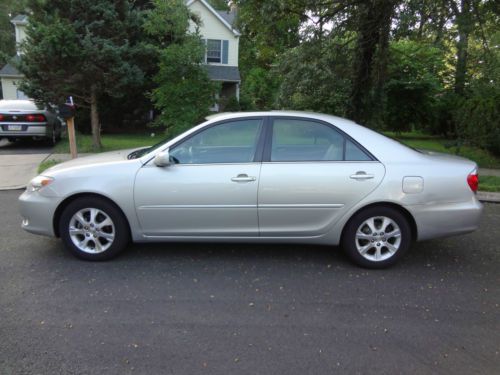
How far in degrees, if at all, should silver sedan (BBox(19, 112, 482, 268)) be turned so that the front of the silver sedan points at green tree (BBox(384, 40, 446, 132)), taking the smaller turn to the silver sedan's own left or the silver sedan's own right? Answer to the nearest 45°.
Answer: approximately 135° to the silver sedan's own right

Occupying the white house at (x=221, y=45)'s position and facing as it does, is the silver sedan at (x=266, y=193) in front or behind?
in front

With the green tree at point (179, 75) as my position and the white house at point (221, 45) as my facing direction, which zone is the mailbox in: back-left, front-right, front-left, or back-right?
back-left

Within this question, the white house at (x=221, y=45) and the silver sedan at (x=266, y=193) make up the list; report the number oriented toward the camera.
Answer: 1

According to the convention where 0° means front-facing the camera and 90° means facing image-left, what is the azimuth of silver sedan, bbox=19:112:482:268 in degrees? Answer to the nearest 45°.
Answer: approximately 90°

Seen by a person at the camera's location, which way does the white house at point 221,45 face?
facing the viewer

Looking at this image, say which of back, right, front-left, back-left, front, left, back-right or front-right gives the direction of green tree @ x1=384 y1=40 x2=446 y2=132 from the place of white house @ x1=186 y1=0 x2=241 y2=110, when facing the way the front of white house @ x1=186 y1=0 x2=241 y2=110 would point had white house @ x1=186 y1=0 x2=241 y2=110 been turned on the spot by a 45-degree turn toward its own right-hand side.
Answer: left

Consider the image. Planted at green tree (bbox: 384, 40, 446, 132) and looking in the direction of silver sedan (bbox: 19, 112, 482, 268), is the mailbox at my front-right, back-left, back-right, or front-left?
front-right

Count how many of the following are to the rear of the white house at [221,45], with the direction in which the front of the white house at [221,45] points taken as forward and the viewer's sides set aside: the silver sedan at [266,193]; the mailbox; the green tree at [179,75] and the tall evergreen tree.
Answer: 0

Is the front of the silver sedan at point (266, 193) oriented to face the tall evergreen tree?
no

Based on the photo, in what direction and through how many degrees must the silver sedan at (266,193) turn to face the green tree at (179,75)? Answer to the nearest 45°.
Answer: approximately 90° to its right

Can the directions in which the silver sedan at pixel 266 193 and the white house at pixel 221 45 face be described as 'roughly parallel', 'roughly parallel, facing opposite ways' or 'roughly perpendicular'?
roughly perpendicular

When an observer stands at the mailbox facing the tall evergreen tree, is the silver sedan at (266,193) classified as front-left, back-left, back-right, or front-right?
back-right

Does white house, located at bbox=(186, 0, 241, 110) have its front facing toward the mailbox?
yes

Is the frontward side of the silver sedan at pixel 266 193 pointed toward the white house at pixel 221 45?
no

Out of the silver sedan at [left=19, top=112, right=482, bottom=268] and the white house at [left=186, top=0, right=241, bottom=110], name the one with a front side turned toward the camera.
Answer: the white house

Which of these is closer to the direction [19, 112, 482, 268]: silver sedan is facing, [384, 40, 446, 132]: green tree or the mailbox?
the mailbox

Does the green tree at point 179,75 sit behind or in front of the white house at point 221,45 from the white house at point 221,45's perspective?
in front
